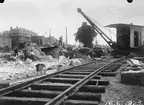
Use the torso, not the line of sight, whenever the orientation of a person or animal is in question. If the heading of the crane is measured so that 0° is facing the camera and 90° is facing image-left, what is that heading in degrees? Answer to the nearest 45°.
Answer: approximately 90°

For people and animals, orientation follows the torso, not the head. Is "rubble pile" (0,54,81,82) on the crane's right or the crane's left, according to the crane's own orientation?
on its left
